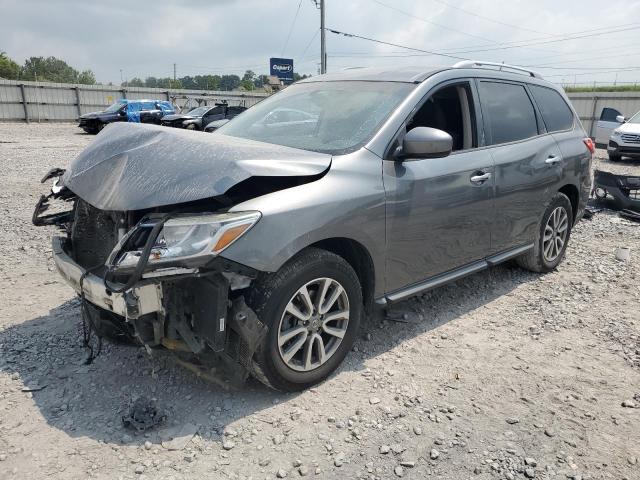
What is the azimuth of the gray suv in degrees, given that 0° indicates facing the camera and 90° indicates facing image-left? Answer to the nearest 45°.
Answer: approximately 45°

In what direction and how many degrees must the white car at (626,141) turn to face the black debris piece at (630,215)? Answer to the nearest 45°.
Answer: approximately 45° to its left

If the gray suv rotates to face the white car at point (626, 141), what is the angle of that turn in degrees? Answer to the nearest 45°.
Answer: approximately 180°

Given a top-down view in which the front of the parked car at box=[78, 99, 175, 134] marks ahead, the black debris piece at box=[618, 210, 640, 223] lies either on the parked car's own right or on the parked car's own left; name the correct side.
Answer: on the parked car's own left

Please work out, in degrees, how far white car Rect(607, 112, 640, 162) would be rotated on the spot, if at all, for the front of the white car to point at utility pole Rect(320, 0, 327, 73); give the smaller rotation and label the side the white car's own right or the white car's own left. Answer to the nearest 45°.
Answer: approximately 90° to the white car's own right

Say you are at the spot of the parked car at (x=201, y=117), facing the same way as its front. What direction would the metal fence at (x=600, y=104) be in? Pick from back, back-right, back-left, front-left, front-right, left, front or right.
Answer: back-left

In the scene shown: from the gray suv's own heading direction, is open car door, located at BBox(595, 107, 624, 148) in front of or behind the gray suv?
behind

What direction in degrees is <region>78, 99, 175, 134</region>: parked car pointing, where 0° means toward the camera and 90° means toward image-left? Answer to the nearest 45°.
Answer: approximately 45°

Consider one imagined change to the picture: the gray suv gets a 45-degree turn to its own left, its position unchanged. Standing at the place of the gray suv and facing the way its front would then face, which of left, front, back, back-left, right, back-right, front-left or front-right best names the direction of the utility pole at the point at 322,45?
back

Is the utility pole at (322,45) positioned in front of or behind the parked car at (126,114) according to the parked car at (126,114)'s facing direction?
behind

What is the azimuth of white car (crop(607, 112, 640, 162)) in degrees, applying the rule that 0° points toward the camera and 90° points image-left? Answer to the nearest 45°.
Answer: approximately 45°
